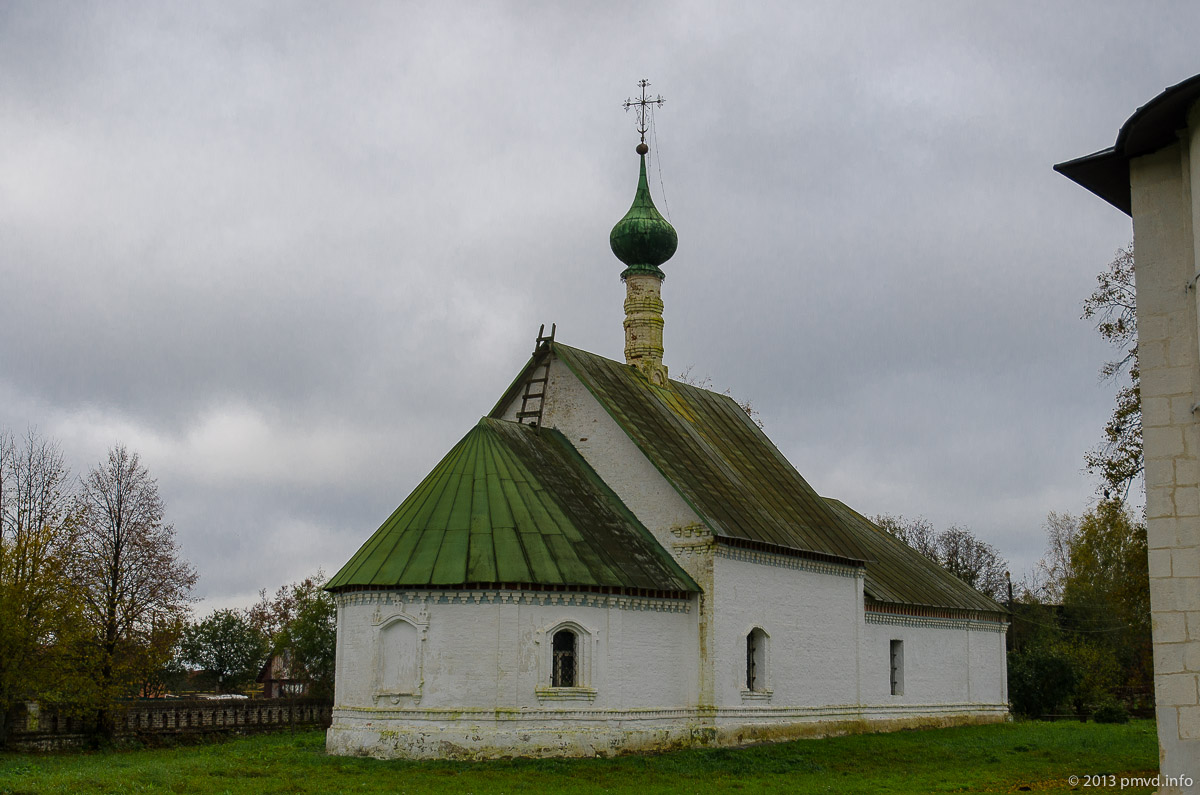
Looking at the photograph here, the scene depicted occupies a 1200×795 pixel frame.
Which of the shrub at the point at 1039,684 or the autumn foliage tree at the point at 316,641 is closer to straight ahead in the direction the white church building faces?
the shrub

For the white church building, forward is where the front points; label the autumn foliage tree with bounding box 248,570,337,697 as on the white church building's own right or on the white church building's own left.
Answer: on the white church building's own left

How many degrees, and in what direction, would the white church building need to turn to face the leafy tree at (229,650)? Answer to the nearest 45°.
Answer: approximately 90° to its left

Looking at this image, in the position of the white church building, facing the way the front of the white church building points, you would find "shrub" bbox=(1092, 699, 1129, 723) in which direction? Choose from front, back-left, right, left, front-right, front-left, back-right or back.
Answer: front

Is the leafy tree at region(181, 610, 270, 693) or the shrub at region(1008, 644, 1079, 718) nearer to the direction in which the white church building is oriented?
the shrub

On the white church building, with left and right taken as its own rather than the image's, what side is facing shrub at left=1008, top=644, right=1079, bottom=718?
front

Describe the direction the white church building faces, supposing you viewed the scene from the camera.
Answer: facing away from the viewer and to the right of the viewer

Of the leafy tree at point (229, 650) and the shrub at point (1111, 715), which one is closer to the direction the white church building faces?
the shrub
